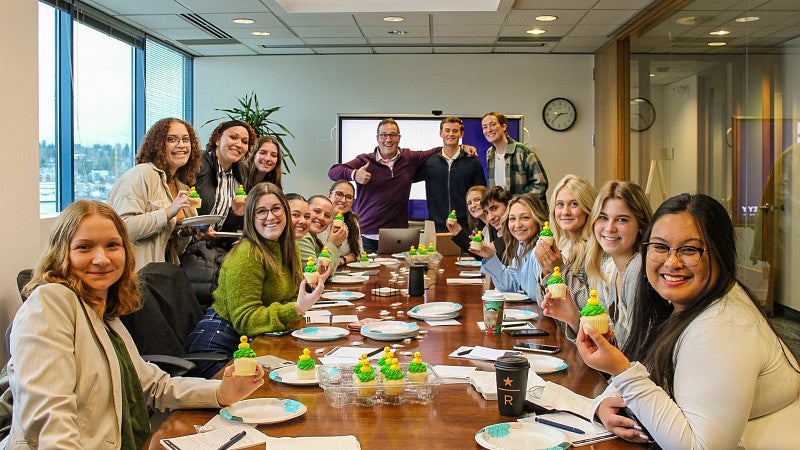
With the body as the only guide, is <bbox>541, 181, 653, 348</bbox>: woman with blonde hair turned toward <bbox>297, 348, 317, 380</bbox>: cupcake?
yes

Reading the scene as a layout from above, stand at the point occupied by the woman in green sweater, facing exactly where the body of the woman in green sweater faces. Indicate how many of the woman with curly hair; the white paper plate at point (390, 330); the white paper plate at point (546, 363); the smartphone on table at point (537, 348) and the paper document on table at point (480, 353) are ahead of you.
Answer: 4

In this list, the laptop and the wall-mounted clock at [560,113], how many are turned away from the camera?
1

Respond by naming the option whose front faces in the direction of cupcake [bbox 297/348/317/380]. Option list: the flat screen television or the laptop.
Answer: the flat screen television

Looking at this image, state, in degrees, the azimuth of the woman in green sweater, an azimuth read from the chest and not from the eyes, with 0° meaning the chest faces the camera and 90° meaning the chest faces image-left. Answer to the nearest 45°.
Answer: approximately 315°

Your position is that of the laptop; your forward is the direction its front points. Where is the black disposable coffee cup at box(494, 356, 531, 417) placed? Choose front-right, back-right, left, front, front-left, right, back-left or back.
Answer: back

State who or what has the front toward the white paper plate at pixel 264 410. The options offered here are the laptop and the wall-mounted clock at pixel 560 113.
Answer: the wall-mounted clock

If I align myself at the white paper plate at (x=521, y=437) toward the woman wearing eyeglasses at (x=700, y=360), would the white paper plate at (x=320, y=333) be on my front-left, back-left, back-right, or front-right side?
back-left

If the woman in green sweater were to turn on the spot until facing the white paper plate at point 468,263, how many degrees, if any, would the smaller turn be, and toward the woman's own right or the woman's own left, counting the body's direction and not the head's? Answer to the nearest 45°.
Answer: approximately 90° to the woman's own left

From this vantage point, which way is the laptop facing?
away from the camera

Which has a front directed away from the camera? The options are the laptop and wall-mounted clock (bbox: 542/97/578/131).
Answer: the laptop

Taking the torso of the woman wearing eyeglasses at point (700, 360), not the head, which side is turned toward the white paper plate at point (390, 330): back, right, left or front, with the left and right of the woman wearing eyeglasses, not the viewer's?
right
